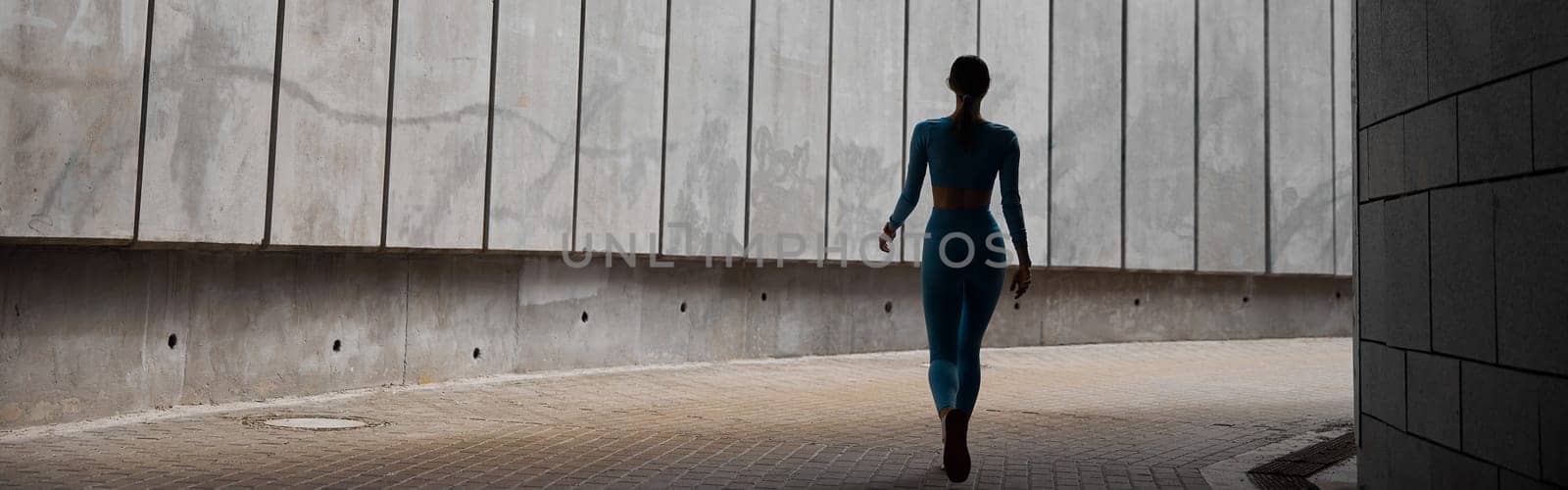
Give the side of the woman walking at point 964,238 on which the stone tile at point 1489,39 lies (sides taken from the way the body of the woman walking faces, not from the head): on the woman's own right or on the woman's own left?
on the woman's own right

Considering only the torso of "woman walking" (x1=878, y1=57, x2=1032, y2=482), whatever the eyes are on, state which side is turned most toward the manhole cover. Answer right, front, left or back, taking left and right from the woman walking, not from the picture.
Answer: left

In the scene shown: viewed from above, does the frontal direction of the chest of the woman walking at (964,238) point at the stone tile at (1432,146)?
no

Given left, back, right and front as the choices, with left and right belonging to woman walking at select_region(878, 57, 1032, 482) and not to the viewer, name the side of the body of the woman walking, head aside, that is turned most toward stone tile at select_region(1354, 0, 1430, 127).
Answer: right

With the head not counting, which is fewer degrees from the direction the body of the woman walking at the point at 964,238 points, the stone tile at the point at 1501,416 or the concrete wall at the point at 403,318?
the concrete wall

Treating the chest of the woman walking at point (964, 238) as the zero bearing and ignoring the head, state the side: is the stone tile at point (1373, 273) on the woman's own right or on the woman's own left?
on the woman's own right

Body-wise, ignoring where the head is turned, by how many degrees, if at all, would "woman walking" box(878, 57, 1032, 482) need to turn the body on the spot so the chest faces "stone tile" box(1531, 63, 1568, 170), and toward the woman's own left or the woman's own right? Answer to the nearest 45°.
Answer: approximately 135° to the woman's own right

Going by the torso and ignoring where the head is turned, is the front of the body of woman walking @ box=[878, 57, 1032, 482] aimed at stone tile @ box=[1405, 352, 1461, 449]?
no

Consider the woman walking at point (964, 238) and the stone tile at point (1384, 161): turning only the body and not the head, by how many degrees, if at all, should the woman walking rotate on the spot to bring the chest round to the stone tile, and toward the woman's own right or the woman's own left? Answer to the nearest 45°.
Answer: approximately 90° to the woman's own right

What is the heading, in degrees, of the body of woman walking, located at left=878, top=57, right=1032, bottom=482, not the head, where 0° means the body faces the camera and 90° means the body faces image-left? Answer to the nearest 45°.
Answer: approximately 180°
